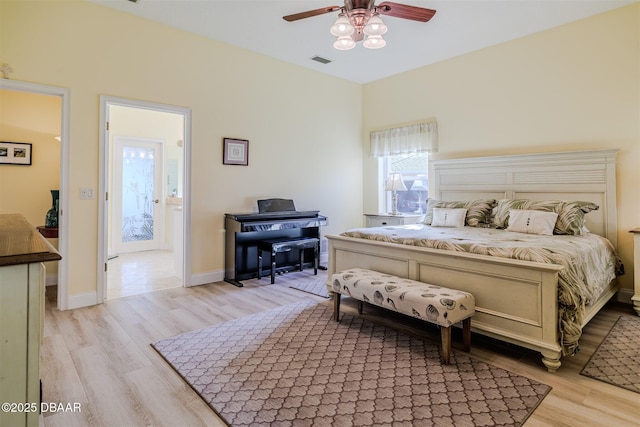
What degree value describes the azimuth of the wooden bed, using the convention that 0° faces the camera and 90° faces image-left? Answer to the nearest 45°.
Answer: approximately 45°

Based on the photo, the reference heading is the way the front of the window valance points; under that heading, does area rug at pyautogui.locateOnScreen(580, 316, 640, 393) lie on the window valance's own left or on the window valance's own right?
on the window valance's own left

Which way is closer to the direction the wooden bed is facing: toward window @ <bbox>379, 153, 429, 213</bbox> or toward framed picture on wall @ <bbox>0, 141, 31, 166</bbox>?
the framed picture on wall

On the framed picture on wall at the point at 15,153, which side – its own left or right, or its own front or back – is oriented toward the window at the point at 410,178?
left

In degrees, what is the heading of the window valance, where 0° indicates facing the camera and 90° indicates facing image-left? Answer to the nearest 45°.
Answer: approximately 45°

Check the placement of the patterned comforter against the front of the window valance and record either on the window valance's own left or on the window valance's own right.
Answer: on the window valance's own left

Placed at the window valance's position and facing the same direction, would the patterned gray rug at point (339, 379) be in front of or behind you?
in front

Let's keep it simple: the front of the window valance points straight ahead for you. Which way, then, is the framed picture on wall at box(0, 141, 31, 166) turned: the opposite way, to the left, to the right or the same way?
to the left

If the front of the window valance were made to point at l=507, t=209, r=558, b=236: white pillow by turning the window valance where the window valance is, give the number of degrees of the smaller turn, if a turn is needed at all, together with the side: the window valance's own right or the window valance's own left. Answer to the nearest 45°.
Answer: approximately 90° to the window valance's own left

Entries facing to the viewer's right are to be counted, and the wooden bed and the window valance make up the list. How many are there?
0

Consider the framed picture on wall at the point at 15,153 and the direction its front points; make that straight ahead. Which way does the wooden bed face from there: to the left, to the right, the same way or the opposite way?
to the right

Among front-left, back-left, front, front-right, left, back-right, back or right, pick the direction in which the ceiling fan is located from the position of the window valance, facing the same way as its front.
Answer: front-left
